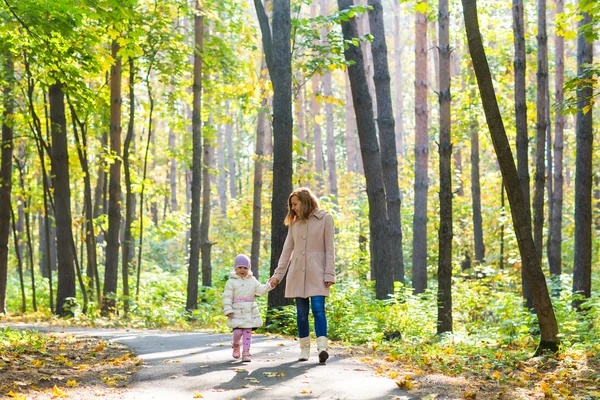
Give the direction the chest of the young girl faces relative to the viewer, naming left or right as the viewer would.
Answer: facing the viewer

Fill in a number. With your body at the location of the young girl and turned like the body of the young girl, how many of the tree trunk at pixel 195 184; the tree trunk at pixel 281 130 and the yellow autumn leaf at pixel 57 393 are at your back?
2

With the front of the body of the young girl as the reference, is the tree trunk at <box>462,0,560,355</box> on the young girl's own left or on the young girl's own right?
on the young girl's own left

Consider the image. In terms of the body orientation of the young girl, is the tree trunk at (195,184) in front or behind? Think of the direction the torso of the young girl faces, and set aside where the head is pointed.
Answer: behind

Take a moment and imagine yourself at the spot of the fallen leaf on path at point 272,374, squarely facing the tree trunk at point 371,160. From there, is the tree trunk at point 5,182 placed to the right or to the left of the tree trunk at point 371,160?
left

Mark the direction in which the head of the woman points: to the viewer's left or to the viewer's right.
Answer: to the viewer's left

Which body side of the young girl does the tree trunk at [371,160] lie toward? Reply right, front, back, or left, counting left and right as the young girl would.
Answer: back

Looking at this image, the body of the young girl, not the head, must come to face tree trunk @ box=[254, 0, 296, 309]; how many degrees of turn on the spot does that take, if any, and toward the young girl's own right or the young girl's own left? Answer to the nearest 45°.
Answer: approximately 180°

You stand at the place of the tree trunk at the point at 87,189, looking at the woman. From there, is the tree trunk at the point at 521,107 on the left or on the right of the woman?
left

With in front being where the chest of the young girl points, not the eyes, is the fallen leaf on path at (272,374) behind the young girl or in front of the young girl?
in front

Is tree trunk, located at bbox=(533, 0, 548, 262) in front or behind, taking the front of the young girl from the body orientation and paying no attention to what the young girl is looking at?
behind

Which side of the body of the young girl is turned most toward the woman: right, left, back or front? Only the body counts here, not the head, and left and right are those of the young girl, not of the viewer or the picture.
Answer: left

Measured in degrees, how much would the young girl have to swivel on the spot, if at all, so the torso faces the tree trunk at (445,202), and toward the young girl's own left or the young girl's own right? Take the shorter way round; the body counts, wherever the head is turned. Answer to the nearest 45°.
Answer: approximately 135° to the young girl's own left

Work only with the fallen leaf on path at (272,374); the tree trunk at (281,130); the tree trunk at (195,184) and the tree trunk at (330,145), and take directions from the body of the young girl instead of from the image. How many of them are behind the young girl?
3

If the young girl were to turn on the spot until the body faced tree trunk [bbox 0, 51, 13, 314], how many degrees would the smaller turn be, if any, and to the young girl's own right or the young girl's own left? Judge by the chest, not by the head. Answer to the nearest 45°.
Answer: approximately 135° to the young girl's own right

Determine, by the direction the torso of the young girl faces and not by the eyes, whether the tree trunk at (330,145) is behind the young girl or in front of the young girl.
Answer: behind
